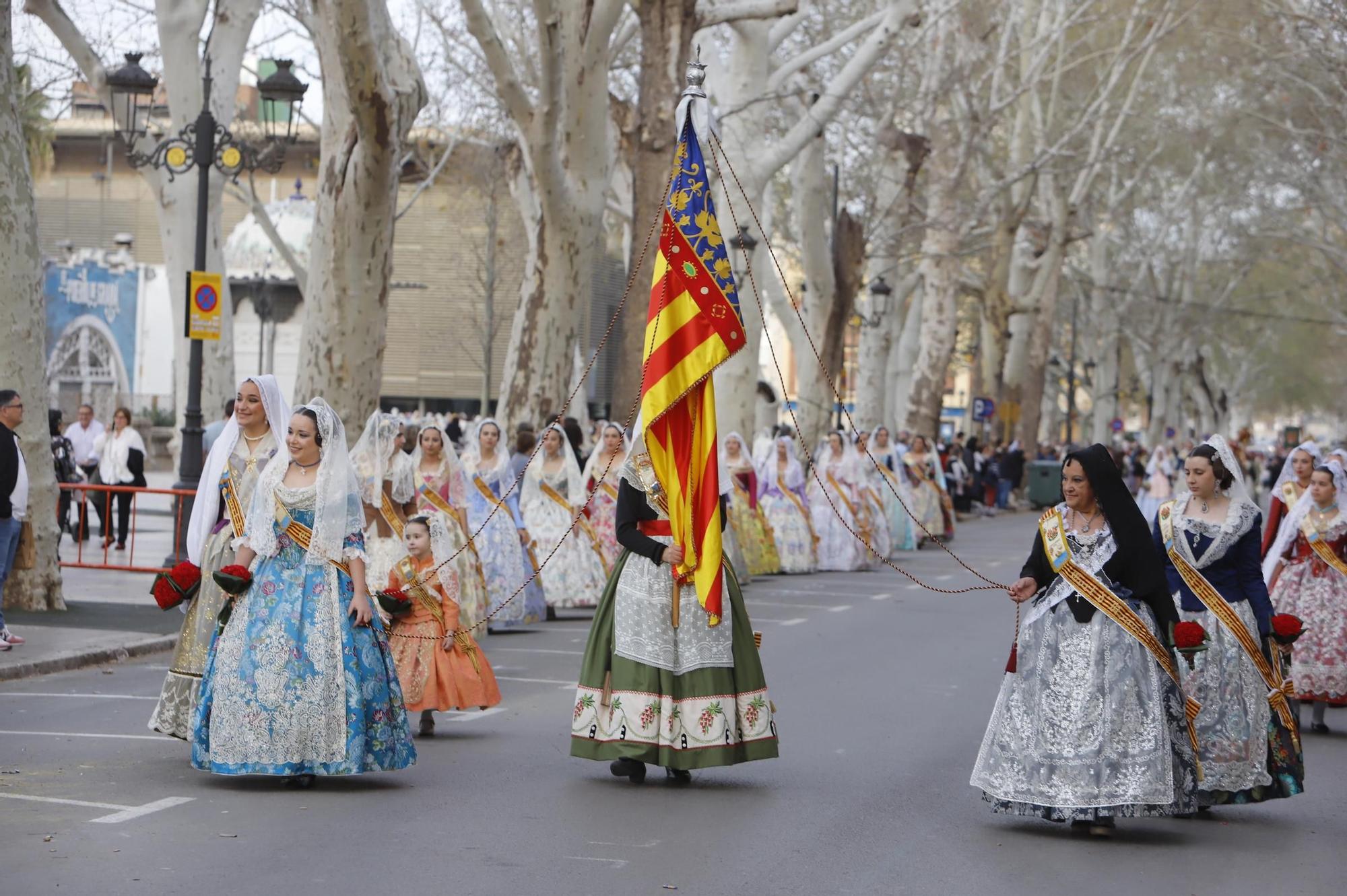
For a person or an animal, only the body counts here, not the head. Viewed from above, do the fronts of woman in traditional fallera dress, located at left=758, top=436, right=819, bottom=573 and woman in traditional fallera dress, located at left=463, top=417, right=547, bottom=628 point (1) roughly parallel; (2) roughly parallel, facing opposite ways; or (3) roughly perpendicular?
roughly parallel

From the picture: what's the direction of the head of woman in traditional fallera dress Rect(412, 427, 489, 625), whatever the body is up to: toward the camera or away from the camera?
toward the camera

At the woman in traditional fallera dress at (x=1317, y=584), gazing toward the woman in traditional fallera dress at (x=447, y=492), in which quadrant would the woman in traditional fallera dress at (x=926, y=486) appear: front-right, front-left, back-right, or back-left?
front-right

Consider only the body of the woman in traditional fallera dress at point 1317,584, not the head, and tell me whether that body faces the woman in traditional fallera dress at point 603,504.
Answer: no

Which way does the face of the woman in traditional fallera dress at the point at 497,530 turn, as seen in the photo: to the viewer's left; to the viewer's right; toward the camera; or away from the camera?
toward the camera

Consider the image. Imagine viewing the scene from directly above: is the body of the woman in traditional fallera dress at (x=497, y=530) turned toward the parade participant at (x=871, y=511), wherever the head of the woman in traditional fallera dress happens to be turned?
no

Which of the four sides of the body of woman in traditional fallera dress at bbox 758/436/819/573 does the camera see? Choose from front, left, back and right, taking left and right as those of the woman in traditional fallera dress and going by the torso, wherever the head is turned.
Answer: front

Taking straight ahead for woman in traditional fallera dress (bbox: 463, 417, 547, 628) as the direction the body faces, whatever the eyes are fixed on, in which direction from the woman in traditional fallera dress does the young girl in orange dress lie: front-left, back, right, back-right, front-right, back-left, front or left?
front

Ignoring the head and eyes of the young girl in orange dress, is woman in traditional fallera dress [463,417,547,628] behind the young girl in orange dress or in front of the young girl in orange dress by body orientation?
behind

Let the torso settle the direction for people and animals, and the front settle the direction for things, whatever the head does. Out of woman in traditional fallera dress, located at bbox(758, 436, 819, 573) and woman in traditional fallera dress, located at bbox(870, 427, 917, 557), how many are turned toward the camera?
2

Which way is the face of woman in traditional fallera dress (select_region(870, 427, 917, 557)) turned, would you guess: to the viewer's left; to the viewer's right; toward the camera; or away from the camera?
toward the camera

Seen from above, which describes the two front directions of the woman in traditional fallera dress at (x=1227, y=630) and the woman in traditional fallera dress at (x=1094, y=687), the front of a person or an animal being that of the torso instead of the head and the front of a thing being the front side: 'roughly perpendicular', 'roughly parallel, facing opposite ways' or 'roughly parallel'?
roughly parallel

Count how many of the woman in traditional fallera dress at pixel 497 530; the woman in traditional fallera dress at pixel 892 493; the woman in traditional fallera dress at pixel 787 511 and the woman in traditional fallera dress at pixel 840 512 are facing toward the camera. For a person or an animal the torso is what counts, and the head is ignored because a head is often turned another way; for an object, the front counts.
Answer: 4

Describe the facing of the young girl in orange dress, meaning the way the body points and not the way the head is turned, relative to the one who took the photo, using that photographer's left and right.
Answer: facing the viewer and to the left of the viewer

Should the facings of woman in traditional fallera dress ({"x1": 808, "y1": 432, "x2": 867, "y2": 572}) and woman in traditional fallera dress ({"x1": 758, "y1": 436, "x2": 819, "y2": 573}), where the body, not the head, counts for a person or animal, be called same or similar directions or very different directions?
same or similar directions

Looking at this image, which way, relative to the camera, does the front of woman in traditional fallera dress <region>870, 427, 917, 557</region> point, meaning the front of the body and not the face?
toward the camera

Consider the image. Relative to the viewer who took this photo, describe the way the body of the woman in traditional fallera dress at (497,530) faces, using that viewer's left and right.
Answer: facing the viewer
